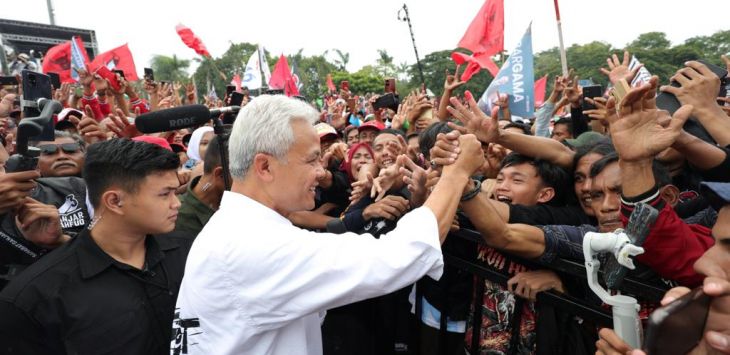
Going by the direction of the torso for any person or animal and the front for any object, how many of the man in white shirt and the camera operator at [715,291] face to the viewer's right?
1

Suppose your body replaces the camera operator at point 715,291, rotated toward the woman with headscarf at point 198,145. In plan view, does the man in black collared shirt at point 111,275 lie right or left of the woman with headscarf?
left

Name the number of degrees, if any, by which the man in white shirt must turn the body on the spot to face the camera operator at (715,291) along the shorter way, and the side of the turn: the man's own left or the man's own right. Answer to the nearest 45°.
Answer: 0° — they already face them

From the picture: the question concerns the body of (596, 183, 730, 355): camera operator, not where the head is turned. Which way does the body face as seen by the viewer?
to the viewer's left

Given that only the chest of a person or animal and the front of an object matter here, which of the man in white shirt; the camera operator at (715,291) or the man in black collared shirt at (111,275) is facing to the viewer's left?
the camera operator

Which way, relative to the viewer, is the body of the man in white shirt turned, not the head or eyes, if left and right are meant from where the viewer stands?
facing to the right of the viewer

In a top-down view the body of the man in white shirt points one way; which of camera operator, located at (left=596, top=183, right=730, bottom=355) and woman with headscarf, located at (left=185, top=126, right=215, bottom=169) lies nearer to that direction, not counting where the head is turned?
the camera operator

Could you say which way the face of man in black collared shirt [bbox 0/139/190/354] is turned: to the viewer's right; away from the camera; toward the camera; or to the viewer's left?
to the viewer's right

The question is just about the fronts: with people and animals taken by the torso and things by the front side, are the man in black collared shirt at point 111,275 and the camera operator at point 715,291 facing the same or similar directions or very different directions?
very different directions

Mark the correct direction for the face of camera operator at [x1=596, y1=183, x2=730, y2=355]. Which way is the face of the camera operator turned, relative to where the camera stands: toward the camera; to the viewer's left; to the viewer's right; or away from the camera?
to the viewer's left

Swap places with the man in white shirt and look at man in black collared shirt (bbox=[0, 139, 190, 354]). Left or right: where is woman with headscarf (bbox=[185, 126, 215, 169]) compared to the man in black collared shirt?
right

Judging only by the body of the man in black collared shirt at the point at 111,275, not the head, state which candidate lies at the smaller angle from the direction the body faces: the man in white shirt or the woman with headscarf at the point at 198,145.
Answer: the man in white shirt

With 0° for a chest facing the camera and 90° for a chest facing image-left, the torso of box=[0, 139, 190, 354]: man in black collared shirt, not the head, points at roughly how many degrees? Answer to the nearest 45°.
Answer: approximately 315°
